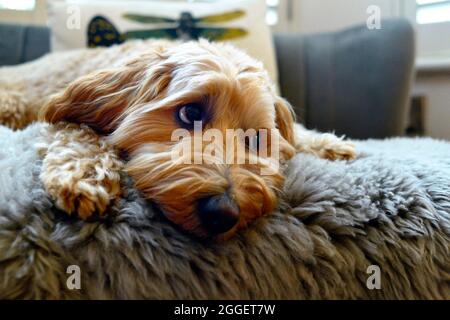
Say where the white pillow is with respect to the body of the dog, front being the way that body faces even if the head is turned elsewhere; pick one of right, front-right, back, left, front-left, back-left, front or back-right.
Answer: back-left

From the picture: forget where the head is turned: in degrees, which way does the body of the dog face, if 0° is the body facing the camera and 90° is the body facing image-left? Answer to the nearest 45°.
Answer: approximately 315°
